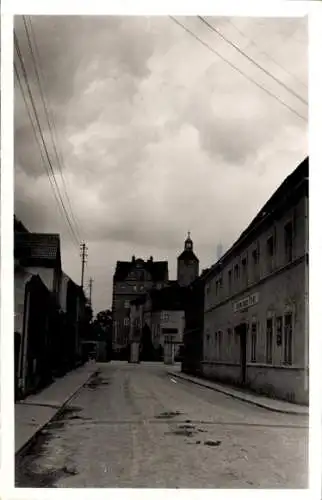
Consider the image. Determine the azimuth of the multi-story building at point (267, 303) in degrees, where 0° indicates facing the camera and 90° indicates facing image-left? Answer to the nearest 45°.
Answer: approximately 45°
